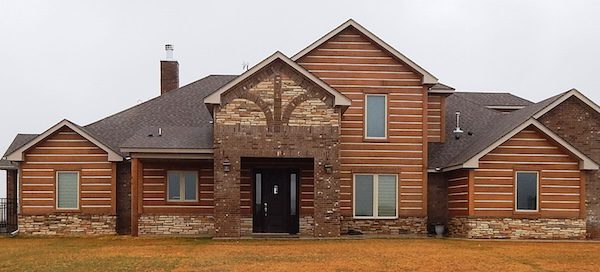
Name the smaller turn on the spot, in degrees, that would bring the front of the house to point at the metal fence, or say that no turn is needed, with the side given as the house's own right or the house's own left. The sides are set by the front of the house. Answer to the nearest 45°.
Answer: approximately 90° to the house's own right

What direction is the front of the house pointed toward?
toward the camera
